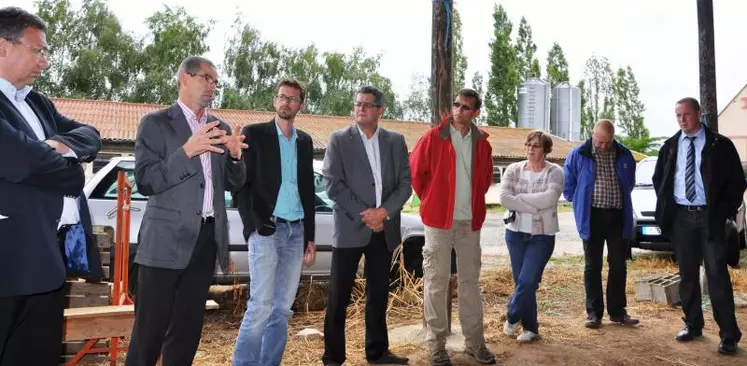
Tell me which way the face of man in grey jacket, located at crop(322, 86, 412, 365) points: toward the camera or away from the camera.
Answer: toward the camera

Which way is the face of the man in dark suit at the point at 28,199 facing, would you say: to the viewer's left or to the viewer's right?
to the viewer's right

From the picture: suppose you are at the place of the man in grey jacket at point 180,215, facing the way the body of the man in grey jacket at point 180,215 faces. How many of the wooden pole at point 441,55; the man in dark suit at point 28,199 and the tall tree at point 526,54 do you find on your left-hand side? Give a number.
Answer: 2

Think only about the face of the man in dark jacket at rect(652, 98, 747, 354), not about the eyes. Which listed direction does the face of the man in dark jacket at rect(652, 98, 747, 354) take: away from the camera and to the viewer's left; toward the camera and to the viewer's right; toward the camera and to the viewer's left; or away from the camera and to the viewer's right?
toward the camera and to the viewer's left

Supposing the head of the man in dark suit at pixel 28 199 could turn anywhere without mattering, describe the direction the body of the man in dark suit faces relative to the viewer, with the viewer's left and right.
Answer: facing the viewer and to the right of the viewer

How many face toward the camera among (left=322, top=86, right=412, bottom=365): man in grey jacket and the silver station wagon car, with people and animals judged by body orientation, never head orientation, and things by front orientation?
1

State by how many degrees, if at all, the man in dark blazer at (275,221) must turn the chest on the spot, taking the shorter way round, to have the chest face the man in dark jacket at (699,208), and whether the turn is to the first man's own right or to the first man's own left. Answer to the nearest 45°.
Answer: approximately 45° to the first man's own left

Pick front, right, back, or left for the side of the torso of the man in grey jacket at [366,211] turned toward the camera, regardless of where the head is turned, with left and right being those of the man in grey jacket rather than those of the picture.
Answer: front

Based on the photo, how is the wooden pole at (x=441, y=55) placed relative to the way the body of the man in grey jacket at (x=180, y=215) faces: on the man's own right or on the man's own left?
on the man's own left

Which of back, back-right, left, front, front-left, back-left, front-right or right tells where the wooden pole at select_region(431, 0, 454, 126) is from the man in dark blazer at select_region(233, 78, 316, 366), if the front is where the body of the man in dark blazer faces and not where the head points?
left

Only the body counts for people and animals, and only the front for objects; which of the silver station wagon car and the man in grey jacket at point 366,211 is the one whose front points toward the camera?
the man in grey jacket

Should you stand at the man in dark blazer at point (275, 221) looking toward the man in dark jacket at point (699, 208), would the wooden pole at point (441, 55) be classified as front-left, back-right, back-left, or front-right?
front-left

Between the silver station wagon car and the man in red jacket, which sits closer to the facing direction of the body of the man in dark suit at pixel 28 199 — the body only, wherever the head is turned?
the man in red jacket

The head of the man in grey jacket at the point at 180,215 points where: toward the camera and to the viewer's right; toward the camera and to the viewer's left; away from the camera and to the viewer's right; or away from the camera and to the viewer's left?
toward the camera and to the viewer's right

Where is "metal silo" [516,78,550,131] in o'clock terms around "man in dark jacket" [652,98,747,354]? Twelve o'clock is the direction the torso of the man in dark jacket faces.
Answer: The metal silo is roughly at 4 o'clock from the man in dark jacket.

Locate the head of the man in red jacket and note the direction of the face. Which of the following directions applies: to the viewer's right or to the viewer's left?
to the viewer's left
